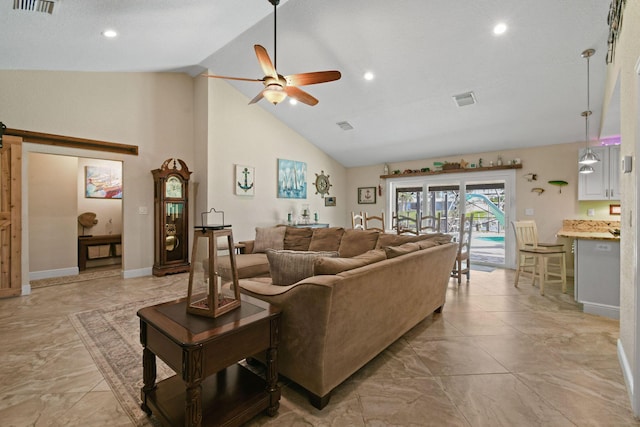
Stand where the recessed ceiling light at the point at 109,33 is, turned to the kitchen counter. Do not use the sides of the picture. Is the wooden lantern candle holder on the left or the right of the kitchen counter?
right

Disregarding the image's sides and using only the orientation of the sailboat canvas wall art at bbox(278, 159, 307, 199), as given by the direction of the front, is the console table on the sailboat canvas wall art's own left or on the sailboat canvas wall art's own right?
on the sailboat canvas wall art's own right

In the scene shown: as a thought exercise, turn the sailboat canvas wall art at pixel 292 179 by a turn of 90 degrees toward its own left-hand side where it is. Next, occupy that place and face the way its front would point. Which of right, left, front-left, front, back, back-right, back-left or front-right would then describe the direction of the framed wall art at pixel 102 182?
back-left

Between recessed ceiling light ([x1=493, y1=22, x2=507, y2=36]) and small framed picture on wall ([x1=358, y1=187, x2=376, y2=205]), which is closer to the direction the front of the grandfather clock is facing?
the recessed ceiling light

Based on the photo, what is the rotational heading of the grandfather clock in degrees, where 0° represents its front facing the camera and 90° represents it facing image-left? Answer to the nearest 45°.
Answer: approximately 315°

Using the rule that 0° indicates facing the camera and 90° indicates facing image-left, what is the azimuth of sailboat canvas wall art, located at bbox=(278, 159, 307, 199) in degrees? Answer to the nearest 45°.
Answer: approximately 315°
